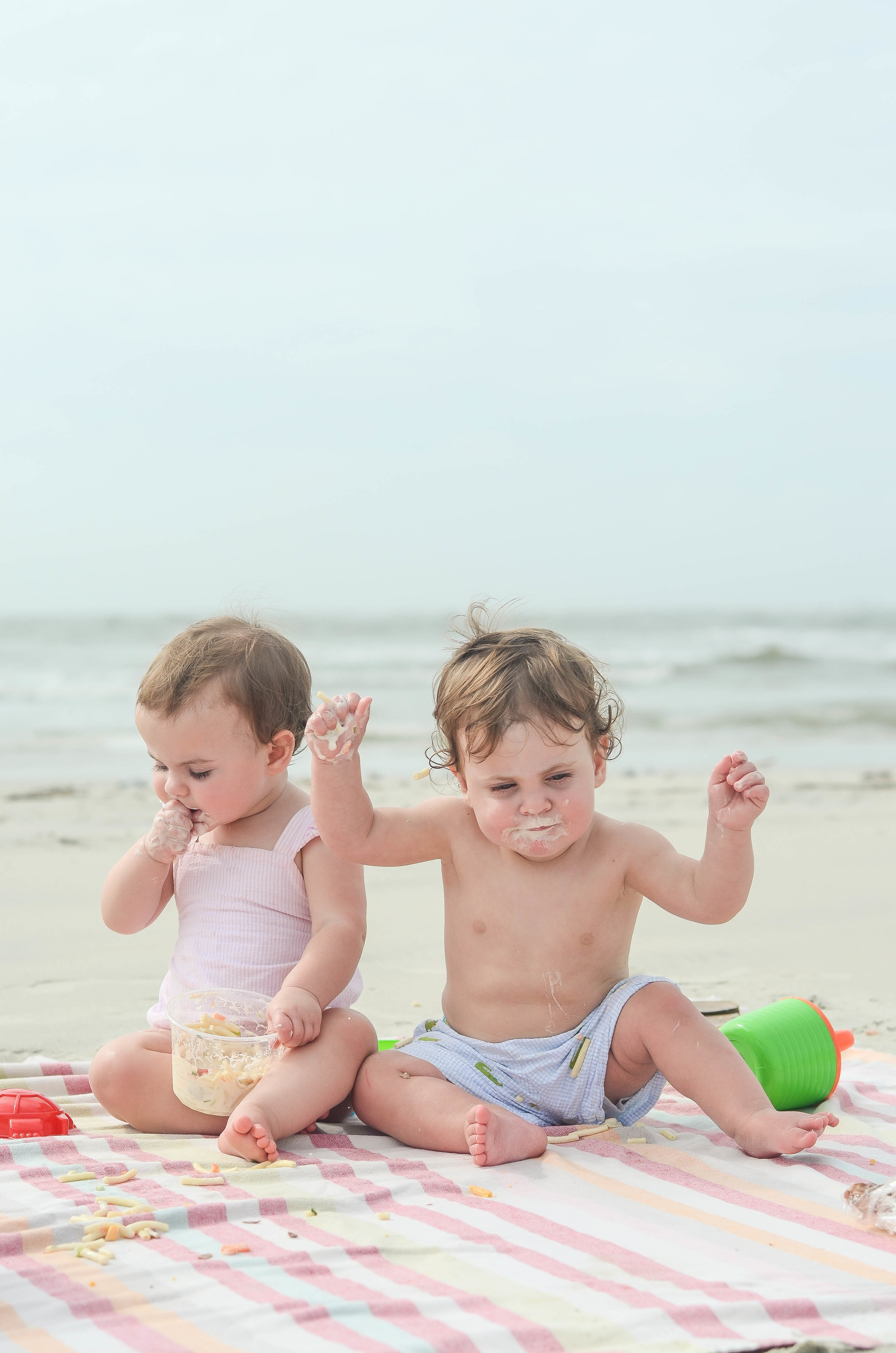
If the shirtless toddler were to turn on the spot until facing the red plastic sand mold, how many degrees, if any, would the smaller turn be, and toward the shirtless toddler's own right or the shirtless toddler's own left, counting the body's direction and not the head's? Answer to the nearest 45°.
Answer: approximately 90° to the shirtless toddler's own right

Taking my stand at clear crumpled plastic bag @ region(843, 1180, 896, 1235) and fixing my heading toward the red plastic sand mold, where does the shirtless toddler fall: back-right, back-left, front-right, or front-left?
front-right

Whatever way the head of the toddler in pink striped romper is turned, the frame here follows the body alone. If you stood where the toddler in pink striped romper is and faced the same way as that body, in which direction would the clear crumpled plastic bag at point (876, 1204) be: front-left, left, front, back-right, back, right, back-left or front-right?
left

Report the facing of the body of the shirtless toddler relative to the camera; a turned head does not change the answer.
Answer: toward the camera

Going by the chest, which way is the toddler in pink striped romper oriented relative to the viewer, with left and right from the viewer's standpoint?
facing the viewer and to the left of the viewer

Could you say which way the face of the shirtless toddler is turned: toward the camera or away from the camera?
toward the camera

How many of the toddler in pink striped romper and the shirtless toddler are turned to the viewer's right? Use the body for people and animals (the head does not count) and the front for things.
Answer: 0

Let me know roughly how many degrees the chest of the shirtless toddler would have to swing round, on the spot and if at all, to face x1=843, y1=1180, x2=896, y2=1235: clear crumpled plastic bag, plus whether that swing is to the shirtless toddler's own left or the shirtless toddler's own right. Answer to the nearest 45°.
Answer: approximately 45° to the shirtless toddler's own left
